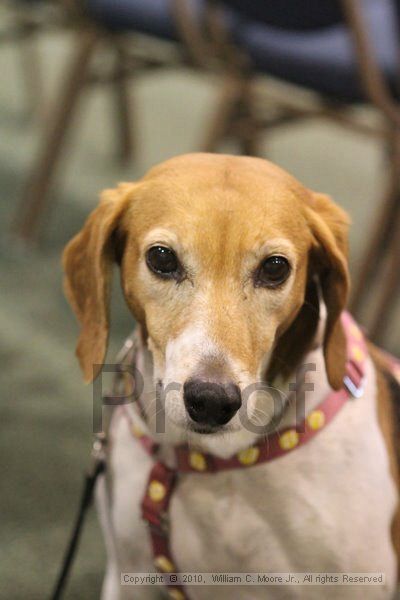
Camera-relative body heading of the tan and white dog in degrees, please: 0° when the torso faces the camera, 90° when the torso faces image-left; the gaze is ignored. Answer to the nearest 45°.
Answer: approximately 0°
